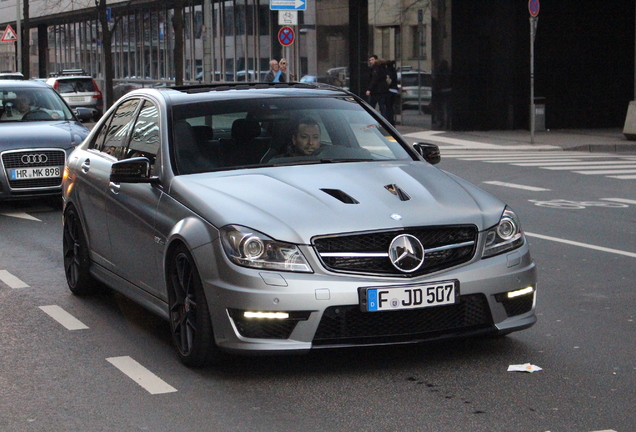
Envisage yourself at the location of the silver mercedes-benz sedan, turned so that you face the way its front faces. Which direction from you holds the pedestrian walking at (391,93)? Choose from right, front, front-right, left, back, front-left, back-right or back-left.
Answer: back-left

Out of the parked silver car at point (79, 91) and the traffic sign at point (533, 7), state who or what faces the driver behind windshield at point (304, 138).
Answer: the traffic sign

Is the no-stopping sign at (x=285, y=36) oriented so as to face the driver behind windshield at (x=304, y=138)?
yes

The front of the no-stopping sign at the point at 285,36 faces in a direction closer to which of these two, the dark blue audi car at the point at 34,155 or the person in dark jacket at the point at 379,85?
the dark blue audi car

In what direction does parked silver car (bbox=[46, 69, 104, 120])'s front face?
away from the camera

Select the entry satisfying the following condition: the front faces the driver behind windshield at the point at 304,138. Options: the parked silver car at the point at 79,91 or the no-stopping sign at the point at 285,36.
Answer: the no-stopping sign

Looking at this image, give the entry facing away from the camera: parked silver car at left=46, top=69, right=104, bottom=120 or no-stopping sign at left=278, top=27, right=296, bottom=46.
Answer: the parked silver car

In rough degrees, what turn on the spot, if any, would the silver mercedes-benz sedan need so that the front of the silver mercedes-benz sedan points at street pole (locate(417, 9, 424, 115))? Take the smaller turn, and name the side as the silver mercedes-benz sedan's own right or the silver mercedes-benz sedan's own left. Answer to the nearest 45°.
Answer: approximately 135° to the silver mercedes-benz sedan's own left

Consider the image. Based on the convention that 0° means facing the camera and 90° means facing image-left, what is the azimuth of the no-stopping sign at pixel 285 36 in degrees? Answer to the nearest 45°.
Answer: approximately 0°

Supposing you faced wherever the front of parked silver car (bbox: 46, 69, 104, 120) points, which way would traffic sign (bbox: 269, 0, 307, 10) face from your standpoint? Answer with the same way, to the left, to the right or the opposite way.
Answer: the opposite way
